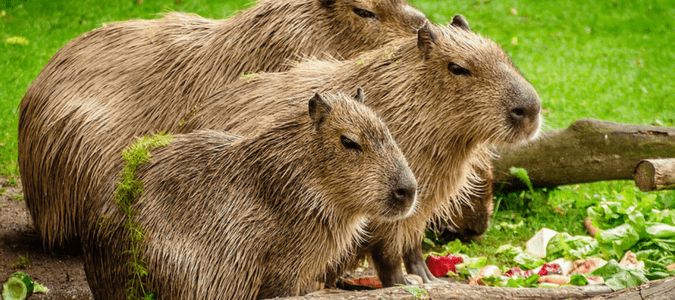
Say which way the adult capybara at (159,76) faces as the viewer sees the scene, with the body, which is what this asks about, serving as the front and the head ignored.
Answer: to the viewer's right

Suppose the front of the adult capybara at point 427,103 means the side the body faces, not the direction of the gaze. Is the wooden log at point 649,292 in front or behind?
in front

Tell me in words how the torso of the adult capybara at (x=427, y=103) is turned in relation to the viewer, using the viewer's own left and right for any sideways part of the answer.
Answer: facing the viewer and to the right of the viewer

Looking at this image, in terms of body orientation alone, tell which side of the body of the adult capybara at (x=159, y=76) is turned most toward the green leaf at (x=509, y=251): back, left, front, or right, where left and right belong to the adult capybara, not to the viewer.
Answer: front

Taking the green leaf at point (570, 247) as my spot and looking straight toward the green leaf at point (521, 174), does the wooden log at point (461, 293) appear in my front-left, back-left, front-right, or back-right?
back-left

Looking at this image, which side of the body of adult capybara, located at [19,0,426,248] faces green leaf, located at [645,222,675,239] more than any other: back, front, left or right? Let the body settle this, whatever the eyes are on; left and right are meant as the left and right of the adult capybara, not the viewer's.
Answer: front

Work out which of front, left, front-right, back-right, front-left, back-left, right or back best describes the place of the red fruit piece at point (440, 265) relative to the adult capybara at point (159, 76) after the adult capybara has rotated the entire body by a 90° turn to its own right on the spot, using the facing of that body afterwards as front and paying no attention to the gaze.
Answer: left

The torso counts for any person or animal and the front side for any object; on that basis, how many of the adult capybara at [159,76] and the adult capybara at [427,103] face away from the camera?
0

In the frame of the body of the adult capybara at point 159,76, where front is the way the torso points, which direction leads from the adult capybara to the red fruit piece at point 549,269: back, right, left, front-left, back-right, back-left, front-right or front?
front

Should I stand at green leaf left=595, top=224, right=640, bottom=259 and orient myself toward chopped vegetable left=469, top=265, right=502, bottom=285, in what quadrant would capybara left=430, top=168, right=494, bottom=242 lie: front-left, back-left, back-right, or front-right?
front-right

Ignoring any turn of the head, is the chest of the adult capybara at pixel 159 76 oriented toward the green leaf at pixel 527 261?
yes
